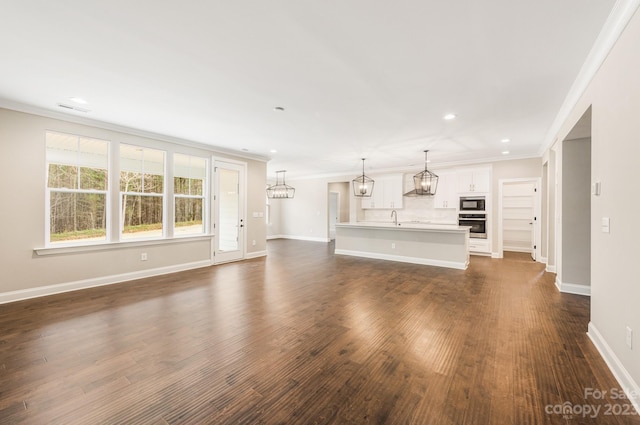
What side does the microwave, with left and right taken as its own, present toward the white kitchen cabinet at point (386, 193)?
right

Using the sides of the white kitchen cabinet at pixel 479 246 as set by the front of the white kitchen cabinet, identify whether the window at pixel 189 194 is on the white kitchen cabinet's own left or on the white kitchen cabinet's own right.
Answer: on the white kitchen cabinet's own right

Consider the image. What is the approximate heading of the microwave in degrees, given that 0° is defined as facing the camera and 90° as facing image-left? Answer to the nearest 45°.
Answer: approximately 0°

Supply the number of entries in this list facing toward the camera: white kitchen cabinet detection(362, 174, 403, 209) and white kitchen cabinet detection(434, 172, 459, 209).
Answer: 2

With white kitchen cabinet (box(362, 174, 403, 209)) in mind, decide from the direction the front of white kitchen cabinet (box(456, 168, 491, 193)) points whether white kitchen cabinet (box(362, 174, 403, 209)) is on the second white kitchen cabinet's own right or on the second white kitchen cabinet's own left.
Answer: on the second white kitchen cabinet's own right
